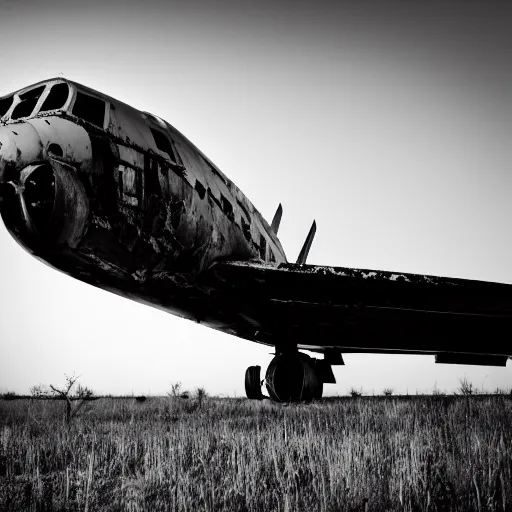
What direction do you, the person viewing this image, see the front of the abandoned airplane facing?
facing the viewer and to the left of the viewer
